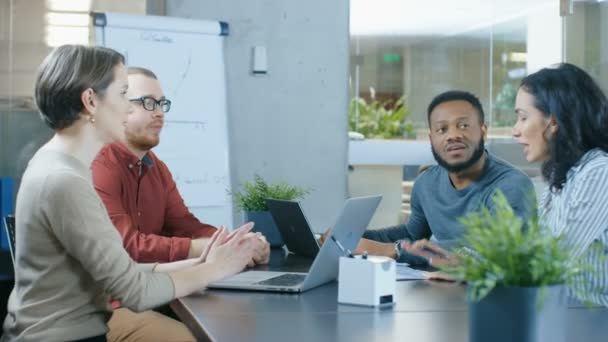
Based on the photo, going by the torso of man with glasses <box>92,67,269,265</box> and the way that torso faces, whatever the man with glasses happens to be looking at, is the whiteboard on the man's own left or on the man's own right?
on the man's own left

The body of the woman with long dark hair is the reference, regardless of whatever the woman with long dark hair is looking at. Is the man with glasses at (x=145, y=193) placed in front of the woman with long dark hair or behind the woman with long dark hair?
in front

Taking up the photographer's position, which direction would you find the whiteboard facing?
facing the viewer

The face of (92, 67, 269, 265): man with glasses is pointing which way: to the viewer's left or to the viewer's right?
to the viewer's right

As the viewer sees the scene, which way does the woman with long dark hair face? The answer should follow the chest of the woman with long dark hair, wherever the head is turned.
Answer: to the viewer's left

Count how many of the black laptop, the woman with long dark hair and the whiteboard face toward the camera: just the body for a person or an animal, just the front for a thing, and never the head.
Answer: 1

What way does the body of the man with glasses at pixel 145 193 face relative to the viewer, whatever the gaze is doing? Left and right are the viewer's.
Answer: facing the viewer and to the right of the viewer

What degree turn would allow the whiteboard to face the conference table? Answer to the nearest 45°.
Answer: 0° — it already faces it

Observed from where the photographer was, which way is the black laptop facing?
facing away from the viewer and to the right of the viewer

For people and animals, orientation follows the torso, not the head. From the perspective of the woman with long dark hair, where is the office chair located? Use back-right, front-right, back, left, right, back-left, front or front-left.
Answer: front

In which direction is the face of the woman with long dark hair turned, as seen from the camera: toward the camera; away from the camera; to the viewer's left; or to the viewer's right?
to the viewer's left

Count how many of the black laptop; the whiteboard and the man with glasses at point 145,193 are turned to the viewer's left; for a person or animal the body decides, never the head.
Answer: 0

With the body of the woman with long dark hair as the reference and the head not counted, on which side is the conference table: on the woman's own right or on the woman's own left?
on the woman's own left

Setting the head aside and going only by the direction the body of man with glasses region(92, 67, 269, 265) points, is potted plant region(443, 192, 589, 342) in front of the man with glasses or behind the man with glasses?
in front

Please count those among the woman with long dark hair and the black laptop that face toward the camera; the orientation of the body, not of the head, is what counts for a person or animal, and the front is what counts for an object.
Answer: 0

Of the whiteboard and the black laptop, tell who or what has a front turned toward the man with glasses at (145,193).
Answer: the whiteboard

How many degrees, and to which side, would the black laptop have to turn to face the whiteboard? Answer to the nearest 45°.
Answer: approximately 45° to its left

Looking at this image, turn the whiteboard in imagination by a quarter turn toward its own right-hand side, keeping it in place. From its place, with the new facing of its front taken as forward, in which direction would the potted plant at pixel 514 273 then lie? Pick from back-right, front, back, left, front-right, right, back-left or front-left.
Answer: left

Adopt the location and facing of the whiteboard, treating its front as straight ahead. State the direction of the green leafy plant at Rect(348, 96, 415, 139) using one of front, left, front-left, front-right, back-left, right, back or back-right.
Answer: back-left
